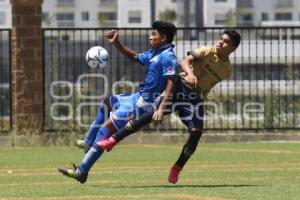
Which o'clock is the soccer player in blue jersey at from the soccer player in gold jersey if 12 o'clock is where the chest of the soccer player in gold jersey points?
The soccer player in blue jersey is roughly at 1 o'clock from the soccer player in gold jersey.

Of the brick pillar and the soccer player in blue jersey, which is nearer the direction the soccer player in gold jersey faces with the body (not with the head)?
the soccer player in blue jersey

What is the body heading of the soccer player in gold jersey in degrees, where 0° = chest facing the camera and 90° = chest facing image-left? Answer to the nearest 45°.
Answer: approximately 45°

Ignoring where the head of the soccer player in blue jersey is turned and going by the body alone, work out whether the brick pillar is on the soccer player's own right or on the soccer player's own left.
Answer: on the soccer player's own right

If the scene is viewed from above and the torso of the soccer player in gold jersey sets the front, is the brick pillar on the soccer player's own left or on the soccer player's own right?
on the soccer player's own right
